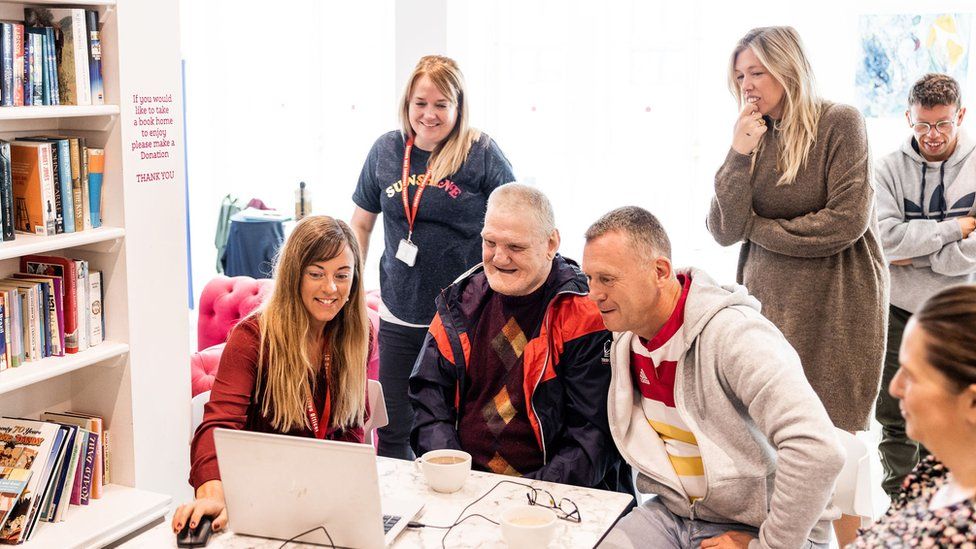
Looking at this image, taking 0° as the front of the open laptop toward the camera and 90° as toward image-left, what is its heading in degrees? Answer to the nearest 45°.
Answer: approximately 225°

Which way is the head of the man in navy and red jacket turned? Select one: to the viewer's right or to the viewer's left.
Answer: to the viewer's left

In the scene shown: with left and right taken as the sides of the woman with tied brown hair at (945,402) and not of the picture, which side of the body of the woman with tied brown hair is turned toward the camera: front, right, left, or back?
left

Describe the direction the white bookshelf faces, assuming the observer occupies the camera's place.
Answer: facing the viewer and to the right of the viewer

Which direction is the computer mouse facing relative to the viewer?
toward the camera

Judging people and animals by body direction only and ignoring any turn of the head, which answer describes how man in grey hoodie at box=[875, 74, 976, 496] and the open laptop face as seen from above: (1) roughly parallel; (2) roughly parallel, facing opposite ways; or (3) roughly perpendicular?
roughly parallel, facing opposite ways

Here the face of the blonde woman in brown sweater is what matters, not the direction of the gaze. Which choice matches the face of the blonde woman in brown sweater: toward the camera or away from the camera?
toward the camera

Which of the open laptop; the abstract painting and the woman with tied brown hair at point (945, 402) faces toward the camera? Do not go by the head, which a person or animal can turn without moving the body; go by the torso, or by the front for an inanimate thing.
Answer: the abstract painting

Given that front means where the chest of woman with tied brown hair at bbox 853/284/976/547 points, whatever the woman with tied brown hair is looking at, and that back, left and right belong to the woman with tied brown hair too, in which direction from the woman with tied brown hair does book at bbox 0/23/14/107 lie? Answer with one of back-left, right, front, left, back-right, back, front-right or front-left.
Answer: front

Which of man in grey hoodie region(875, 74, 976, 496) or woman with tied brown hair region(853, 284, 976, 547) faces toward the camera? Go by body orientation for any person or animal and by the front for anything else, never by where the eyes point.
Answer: the man in grey hoodie

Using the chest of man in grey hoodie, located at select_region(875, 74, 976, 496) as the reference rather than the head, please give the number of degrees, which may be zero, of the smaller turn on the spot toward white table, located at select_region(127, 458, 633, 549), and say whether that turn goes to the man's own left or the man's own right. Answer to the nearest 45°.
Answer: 0° — they already face it

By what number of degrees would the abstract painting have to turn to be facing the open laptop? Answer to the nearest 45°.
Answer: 0° — it already faces it

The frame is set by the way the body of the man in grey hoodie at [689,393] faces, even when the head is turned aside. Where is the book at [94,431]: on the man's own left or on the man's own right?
on the man's own right

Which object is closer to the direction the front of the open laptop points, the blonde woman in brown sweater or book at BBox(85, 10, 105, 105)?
the blonde woman in brown sweater

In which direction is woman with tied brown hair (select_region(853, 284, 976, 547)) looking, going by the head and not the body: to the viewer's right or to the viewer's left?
to the viewer's left

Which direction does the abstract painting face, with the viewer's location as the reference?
facing the viewer

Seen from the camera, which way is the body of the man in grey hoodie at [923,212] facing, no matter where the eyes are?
toward the camera

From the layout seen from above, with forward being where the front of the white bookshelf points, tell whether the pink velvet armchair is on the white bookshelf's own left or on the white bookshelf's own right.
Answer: on the white bookshelf's own left
